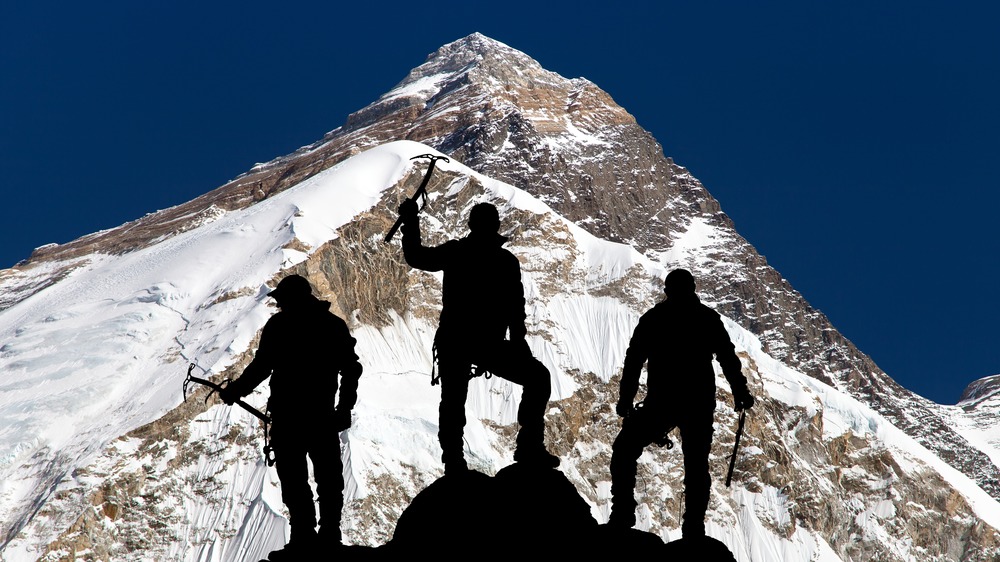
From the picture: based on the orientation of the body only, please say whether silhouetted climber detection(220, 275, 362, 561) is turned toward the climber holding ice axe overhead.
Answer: no

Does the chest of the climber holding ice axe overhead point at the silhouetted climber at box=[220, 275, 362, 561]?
no

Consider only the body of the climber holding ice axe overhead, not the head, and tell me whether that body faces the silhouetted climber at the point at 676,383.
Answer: no
